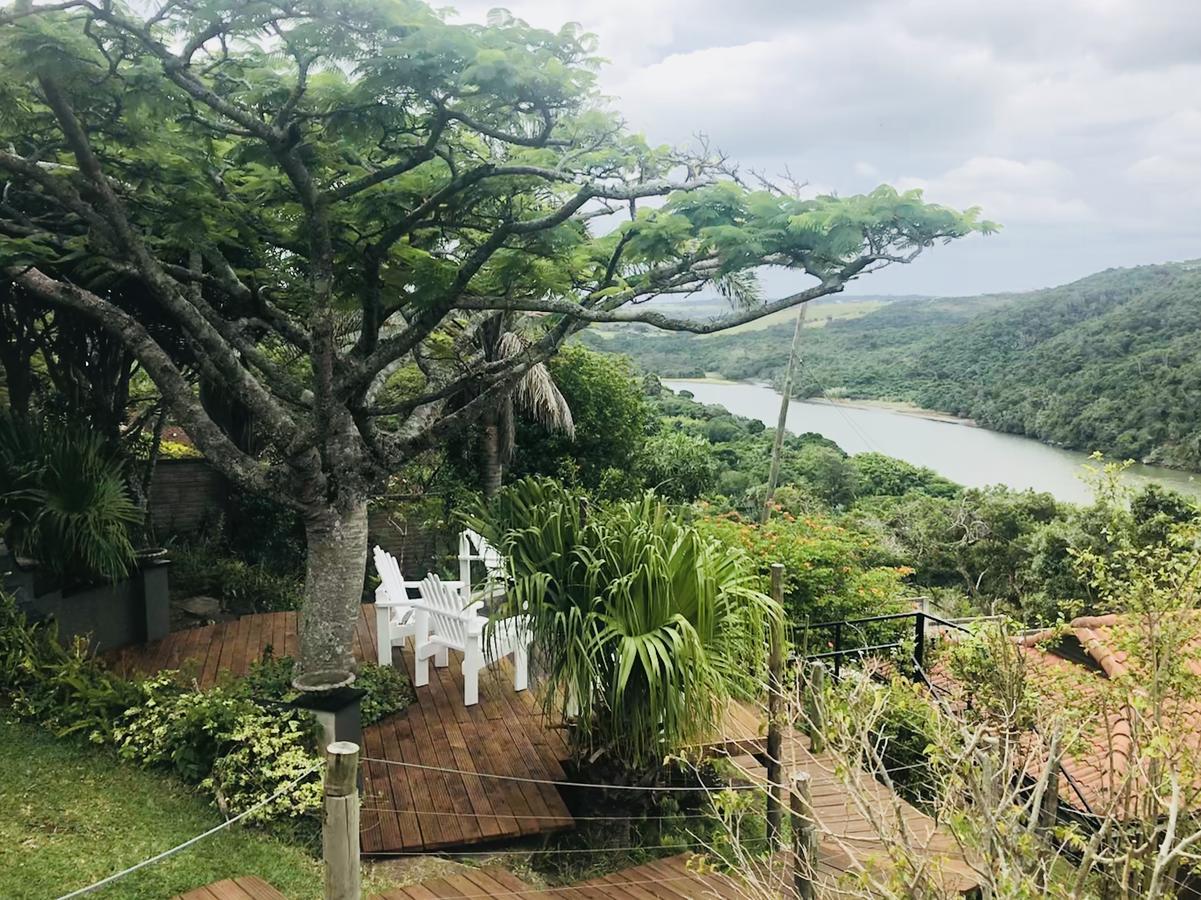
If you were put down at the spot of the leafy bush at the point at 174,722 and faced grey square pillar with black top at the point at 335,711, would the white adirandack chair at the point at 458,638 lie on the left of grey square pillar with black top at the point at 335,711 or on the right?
left

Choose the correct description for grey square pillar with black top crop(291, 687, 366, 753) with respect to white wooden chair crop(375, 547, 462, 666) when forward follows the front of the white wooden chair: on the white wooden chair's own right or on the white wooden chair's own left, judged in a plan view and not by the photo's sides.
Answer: on the white wooden chair's own right

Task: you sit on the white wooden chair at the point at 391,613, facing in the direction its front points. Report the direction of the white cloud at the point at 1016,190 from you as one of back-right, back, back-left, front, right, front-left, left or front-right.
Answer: left

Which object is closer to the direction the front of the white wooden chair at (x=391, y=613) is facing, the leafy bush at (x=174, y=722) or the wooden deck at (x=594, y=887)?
the wooden deck

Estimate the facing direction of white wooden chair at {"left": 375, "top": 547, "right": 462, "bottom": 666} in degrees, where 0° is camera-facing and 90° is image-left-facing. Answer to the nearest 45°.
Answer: approximately 315°
